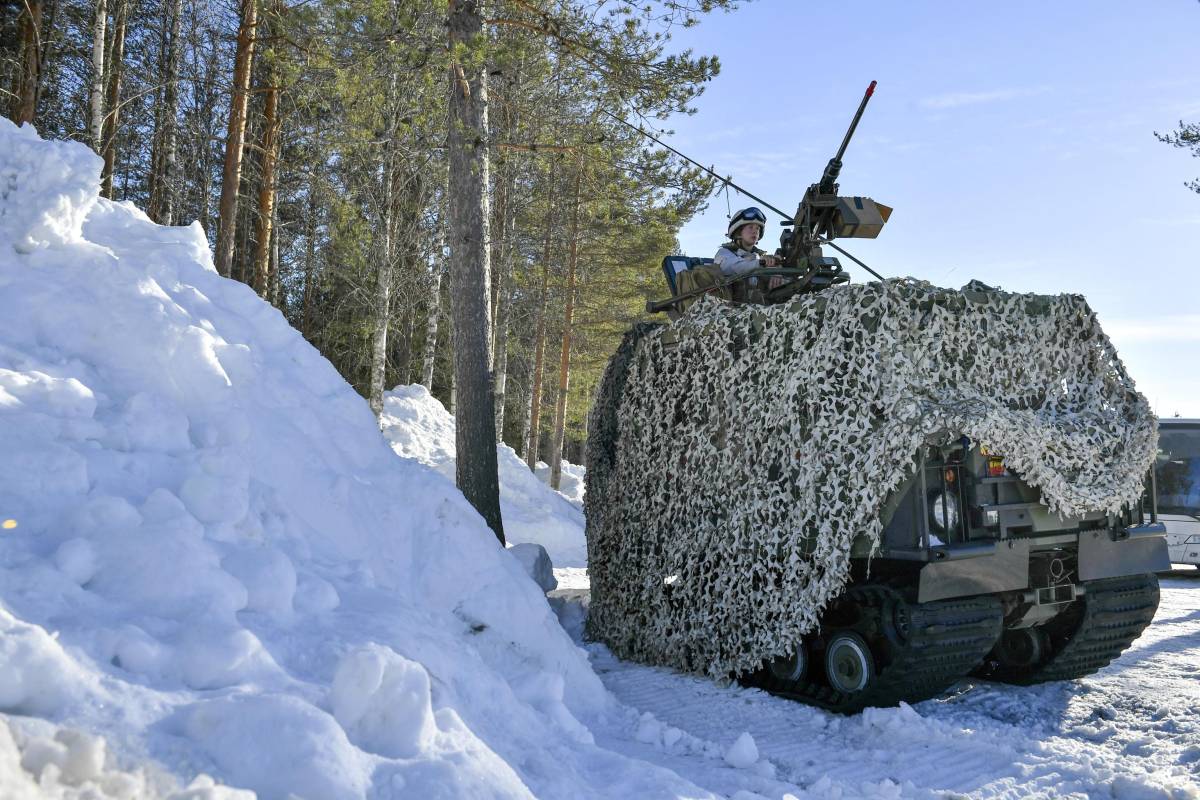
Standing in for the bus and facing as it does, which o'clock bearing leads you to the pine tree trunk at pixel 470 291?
The pine tree trunk is roughly at 1 o'clock from the bus.

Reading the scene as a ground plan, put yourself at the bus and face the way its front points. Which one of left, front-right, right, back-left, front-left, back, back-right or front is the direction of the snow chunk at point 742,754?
front

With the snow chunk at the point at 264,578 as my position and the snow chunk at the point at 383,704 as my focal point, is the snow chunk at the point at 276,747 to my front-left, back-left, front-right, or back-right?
front-right

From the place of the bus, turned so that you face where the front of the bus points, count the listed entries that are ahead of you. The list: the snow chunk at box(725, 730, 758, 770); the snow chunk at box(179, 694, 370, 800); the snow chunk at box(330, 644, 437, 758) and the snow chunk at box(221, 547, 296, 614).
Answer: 4

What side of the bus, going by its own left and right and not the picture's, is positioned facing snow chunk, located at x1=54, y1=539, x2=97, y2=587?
front

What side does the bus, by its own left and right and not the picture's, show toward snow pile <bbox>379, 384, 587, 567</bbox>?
right

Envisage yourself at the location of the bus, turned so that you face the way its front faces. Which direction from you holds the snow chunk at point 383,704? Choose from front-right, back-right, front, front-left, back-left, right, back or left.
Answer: front

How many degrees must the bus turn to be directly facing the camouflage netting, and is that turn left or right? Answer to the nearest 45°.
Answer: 0° — it already faces it

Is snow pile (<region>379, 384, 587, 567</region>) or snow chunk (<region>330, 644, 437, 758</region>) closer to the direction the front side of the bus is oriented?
the snow chunk

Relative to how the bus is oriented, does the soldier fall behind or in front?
in front

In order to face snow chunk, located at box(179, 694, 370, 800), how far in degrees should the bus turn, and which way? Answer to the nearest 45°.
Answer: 0° — it already faces it

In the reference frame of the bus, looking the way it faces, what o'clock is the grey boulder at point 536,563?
The grey boulder is roughly at 1 o'clock from the bus.

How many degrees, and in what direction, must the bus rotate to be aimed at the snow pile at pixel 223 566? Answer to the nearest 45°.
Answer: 0° — it already faces it

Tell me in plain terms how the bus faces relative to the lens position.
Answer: facing the viewer
